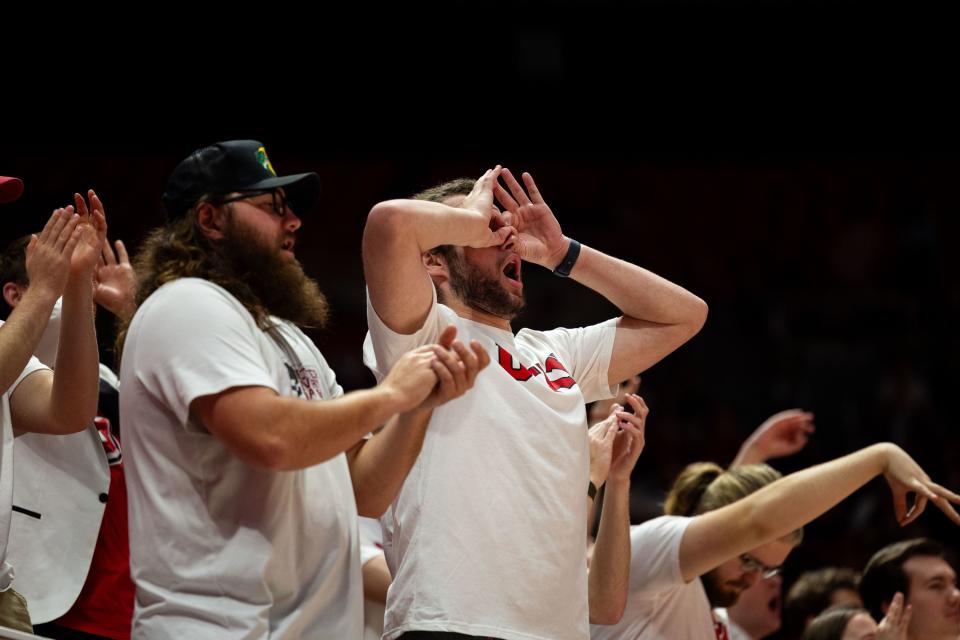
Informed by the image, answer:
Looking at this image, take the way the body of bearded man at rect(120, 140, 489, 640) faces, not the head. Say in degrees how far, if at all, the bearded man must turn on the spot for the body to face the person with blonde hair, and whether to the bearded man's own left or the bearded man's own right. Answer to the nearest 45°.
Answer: approximately 45° to the bearded man's own left

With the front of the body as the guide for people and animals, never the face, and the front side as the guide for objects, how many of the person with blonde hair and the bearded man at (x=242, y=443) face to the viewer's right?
2

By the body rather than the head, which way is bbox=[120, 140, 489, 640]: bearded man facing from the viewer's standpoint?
to the viewer's right

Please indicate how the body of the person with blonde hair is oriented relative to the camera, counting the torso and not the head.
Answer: to the viewer's right

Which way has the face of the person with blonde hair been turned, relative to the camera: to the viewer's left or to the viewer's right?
to the viewer's right

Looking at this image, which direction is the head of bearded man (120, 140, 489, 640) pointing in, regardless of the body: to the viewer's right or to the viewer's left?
to the viewer's right
